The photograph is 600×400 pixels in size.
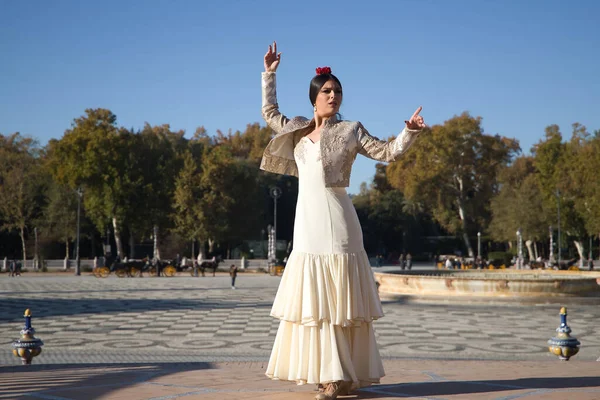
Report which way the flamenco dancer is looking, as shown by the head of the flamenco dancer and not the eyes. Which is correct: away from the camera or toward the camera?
toward the camera

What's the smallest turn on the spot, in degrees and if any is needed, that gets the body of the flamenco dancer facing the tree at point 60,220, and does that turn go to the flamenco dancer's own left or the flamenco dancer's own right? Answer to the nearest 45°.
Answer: approximately 90° to the flamenco dancer's own right

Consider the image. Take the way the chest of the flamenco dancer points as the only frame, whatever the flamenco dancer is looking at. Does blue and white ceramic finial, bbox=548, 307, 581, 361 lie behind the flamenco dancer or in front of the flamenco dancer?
behind

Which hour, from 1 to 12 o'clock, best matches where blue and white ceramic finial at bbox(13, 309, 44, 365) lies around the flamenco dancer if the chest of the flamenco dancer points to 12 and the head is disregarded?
The blue and white ceramic finial is roughly at 3 o'clock from the flamenco dancer.

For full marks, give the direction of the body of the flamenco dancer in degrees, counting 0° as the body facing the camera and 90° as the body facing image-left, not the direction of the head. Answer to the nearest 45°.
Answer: approximately 45°

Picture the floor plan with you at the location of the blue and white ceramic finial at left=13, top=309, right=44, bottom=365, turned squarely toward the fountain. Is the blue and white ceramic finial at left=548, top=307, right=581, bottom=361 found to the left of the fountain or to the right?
right

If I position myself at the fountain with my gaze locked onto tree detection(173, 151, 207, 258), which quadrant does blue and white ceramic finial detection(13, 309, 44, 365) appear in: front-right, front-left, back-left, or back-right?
back-left

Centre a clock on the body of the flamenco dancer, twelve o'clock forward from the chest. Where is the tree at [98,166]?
The tree is roughly at 4 o'clock from the flamenco dancer.

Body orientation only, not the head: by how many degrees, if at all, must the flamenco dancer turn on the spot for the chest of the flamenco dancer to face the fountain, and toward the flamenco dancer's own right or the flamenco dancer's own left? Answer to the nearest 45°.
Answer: approximately 135° to the flamenco dancer's own right

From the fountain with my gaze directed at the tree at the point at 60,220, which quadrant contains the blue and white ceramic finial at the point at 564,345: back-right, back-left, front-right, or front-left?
back-left
